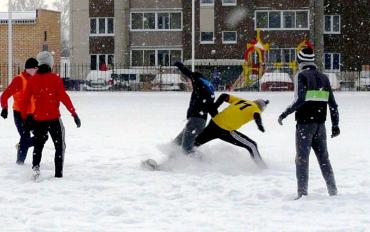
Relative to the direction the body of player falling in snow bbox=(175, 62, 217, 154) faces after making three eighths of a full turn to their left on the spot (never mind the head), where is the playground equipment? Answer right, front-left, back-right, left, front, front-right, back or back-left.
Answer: right

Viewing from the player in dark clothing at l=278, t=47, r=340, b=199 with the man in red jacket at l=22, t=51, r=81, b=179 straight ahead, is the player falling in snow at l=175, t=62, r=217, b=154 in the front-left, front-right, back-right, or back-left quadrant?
front-right

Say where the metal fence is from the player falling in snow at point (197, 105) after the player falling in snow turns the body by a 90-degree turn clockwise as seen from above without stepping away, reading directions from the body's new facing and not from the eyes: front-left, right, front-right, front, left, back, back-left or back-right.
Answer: back-left

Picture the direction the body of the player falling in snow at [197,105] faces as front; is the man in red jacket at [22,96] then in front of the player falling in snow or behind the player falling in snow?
in front

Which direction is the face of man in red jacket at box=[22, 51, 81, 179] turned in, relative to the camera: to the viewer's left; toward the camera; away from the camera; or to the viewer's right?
away from the camera
